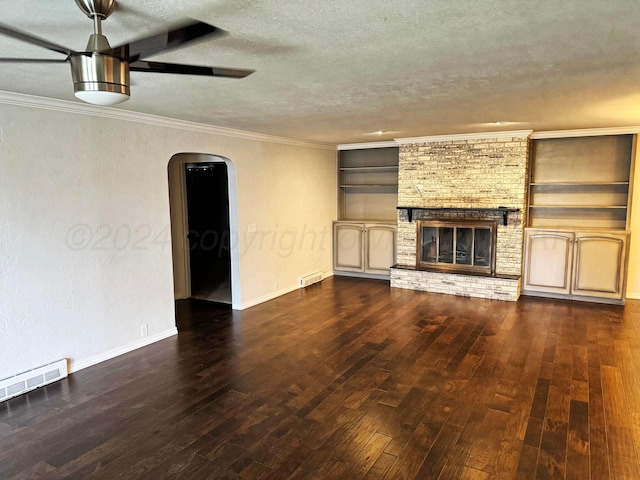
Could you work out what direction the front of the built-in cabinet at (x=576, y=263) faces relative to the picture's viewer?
facing the viewer

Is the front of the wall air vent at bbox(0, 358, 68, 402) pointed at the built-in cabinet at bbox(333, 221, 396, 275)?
no

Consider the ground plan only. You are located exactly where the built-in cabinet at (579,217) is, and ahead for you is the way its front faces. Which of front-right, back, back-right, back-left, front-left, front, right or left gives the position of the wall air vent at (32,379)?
front-right

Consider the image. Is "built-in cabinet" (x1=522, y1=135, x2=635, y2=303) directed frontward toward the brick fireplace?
no

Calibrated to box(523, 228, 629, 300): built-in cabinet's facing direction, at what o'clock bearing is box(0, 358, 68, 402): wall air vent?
The wall air vent is roughly at 1 o'clock from the built-in cabinet.

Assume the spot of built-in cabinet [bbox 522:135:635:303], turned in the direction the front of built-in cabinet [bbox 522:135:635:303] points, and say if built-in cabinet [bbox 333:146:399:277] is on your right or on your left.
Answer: on your right

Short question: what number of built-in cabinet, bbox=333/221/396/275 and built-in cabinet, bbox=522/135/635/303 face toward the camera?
2

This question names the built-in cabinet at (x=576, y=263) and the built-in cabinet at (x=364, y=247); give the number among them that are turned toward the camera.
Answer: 2

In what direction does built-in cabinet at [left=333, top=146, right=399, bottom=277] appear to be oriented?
toward the camera

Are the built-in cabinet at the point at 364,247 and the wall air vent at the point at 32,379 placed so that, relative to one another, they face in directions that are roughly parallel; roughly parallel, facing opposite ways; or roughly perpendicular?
roughly perpendicular

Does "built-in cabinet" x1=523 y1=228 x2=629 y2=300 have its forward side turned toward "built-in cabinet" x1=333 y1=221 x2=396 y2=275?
no

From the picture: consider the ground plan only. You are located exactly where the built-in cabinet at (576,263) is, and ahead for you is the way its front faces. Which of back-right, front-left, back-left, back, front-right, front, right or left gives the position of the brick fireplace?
right

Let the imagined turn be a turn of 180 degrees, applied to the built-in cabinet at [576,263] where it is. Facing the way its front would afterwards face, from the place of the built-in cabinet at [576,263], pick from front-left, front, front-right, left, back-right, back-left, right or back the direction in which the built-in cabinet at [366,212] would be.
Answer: left
